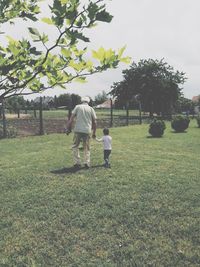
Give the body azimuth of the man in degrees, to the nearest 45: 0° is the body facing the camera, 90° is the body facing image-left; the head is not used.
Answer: approximately 180°

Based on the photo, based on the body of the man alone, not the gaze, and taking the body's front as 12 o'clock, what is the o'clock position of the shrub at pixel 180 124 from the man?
The shrub is roughly at 1 o'clock from the man.

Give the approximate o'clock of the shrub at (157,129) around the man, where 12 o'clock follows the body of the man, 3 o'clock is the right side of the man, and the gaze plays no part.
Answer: The shrub is roughly at 1 o'clock from the man.
